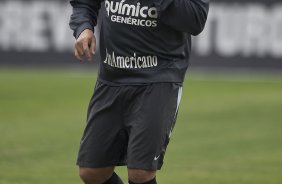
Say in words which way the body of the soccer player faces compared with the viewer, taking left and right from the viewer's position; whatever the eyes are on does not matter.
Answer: facing the viewer and to the left of the viewer
